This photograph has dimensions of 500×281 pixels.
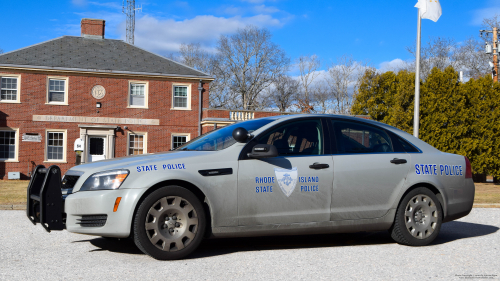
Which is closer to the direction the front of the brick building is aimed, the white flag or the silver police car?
the silver police car

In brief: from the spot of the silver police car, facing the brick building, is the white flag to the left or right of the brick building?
right

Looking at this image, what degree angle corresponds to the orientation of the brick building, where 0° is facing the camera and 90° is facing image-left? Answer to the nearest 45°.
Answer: approximately 0°

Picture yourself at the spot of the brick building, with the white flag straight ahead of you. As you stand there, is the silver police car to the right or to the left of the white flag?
right

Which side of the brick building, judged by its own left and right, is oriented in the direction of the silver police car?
front

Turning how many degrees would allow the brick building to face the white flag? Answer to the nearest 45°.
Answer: approximately 45° to its left
